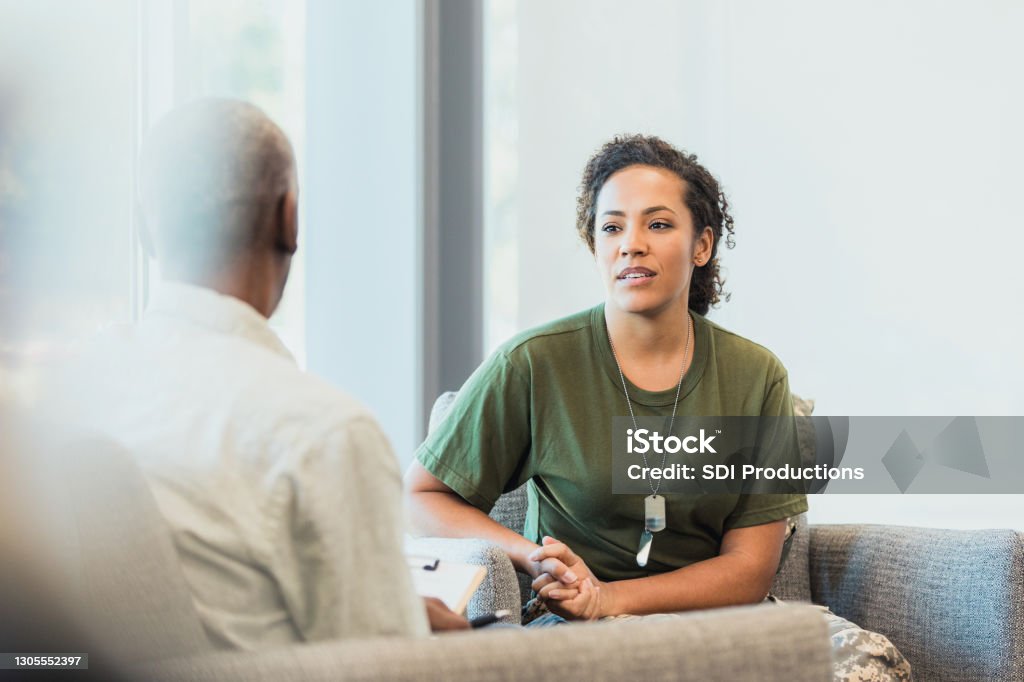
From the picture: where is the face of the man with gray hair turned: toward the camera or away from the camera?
away from the camera

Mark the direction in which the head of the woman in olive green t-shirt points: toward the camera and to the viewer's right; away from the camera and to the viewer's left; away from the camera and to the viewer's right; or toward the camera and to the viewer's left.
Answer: toward the camera and to the viewer's left

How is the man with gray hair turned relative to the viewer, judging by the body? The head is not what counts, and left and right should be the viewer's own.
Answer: facing away from the viewer and to the right of the viewer

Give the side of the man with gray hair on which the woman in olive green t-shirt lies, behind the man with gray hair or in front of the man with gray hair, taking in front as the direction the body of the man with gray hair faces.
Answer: in front

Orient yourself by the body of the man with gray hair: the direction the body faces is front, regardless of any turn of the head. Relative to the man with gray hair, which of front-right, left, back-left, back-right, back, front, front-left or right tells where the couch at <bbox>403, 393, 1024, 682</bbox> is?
front
